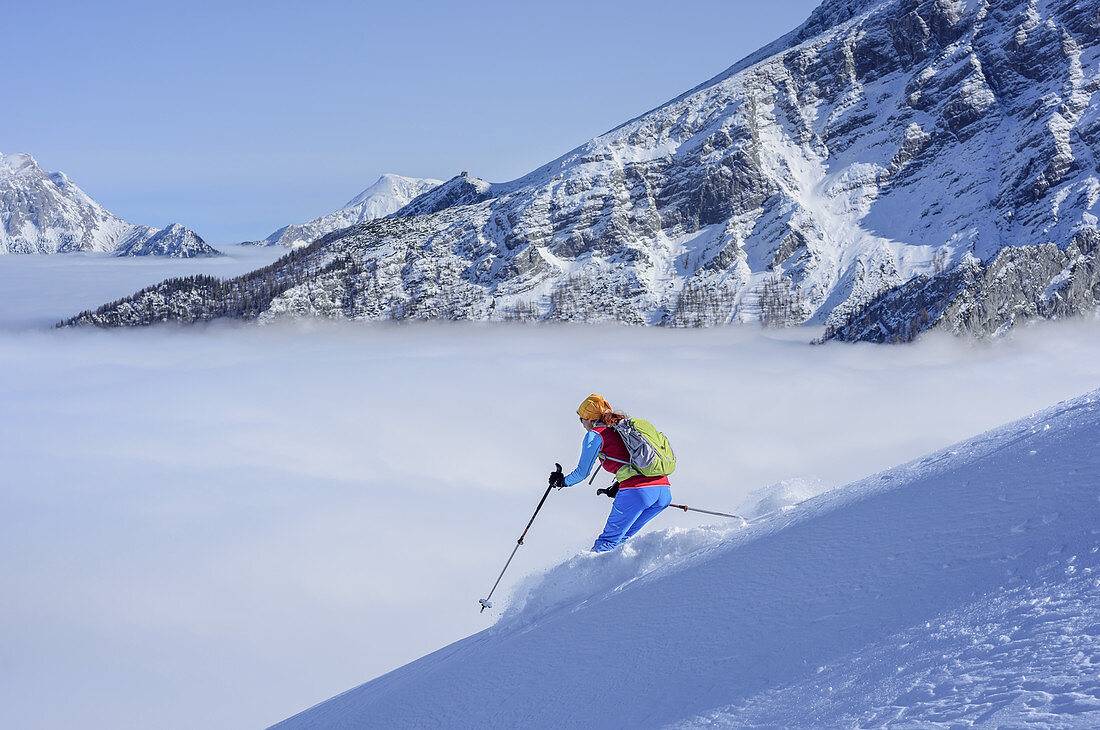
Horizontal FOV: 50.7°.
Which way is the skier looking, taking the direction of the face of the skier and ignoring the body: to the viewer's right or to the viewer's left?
to the viewer's left

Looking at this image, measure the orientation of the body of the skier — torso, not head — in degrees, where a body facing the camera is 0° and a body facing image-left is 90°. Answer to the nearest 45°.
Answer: approximately 135°
